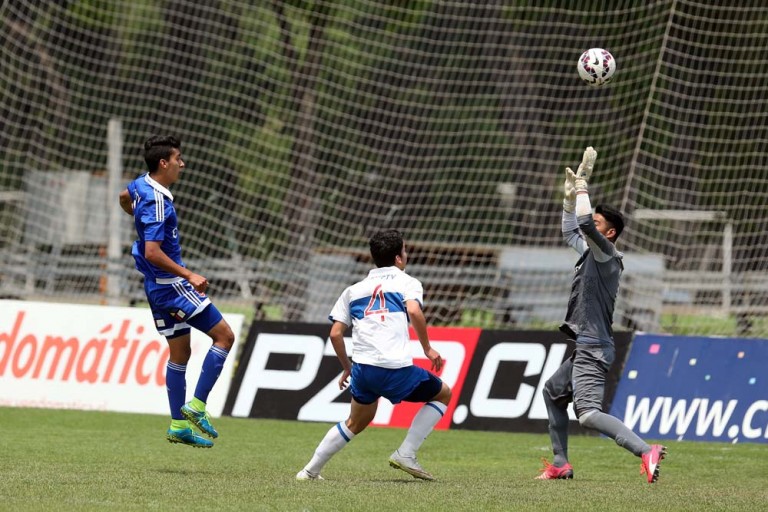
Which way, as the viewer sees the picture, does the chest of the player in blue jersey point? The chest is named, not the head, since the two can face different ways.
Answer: to the viewer's right

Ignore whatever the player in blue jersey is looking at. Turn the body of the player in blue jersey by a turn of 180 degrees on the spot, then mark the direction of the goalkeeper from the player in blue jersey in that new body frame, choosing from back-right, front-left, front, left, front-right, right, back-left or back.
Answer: back

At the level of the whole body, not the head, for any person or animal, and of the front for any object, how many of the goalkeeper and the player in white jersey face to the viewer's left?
1

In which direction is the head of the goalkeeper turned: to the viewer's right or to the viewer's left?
to the viewer's left

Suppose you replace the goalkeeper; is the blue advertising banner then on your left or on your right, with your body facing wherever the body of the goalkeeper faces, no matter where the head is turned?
on your right

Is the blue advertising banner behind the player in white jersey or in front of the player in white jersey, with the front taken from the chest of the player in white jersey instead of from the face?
in front

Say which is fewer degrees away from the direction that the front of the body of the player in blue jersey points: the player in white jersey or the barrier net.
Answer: the player in white jersey

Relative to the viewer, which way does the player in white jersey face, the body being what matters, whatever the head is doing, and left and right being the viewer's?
facing away from the viewer and to the right of the viewer

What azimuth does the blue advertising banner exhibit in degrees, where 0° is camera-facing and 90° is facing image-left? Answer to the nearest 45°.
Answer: approximately 0°

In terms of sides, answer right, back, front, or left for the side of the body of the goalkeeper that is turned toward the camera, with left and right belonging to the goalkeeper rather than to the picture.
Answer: left

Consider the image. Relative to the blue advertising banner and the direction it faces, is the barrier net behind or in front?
behind

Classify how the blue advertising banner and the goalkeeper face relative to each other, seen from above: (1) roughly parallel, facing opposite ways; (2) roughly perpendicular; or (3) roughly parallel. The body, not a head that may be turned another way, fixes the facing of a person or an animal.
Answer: roughly perpendicular

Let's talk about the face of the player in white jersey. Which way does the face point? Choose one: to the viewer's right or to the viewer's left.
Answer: to the viewer's right

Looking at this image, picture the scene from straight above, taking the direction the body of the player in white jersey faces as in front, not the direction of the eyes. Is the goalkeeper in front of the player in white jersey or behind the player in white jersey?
in front
